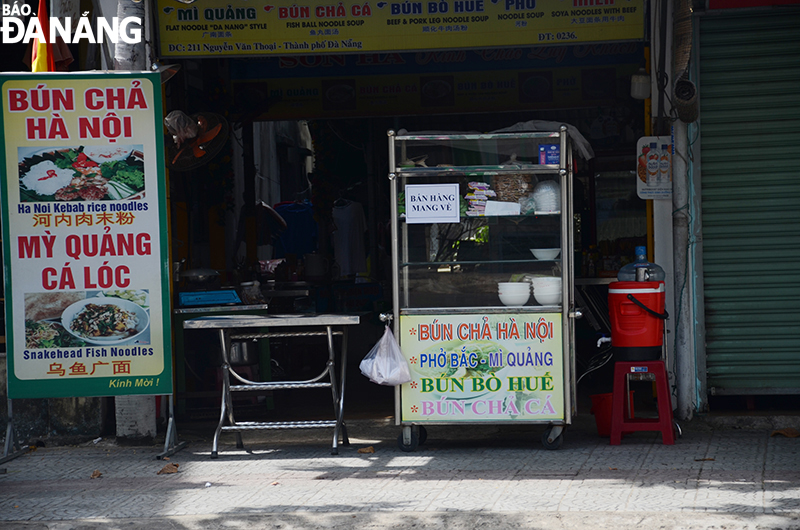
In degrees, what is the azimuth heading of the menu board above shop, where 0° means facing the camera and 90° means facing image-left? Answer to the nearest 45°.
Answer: approximately 0°

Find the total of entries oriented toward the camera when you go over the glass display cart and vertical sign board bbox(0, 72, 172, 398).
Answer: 2

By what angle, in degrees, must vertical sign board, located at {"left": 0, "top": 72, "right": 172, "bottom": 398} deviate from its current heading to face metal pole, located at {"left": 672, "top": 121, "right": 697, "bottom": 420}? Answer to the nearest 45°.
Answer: approximately 90° to its left

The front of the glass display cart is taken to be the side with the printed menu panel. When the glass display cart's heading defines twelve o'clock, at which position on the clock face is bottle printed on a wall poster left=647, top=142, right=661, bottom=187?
The bottle printed on a wall poster is roughly at 8 o'clock from the glass display cart.

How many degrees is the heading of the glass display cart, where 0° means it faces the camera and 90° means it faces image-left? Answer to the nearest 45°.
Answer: approximately 0°

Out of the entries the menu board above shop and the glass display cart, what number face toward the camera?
2

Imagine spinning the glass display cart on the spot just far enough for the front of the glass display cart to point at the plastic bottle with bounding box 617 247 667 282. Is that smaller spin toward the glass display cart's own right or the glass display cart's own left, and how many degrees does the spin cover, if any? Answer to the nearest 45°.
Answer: approximately 90° to the glass display cart's own left

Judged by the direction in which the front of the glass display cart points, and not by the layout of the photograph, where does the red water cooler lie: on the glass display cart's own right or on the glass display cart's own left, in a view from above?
on the glass display cart's own left

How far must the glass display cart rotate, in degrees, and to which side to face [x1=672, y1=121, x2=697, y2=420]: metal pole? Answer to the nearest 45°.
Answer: approximately 135° to its left
